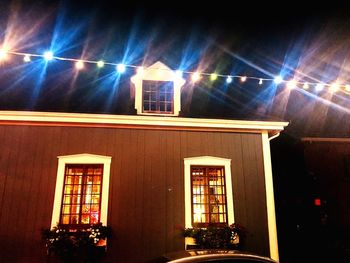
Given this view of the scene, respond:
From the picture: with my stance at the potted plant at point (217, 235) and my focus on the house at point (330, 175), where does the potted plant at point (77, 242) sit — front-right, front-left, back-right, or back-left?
back-left

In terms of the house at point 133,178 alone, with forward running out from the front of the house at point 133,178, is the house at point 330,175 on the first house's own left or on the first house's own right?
on the first house's own left

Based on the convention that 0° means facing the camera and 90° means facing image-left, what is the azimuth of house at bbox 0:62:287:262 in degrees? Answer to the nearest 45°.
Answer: approximately 0°
